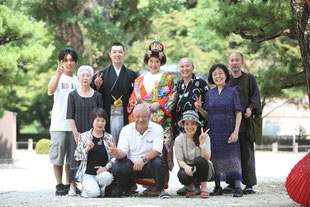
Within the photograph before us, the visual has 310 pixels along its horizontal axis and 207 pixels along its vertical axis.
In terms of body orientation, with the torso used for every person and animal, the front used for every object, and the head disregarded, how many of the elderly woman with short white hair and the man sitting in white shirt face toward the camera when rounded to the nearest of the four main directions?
2

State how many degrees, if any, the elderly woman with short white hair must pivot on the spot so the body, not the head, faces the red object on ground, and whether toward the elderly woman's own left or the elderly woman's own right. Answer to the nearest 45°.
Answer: approximately 45° to the elderly woman's own left

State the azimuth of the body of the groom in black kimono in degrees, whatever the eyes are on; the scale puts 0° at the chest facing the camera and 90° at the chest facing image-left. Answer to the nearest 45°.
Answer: approximately 0°

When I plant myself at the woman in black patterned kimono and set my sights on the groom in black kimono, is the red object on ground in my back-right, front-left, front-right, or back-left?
back-left

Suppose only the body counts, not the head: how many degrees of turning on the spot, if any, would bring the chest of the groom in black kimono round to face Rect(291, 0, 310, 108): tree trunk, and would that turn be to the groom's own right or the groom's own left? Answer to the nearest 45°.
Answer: approximately 90° to the groom's own left

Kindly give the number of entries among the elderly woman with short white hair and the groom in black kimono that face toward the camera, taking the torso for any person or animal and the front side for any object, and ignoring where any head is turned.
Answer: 2

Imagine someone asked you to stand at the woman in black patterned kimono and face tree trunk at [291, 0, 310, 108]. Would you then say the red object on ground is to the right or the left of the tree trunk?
right
